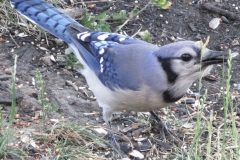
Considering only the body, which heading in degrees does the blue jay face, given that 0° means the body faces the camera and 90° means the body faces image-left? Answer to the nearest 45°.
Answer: approximately 270°

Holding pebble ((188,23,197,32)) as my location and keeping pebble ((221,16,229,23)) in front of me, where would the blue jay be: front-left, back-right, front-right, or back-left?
back-right

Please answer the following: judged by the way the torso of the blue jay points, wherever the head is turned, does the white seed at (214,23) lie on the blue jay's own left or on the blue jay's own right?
on the blue jay's own left

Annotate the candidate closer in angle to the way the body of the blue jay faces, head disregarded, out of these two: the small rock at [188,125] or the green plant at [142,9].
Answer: the small rock

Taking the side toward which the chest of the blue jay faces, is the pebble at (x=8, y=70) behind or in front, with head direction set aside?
behind
